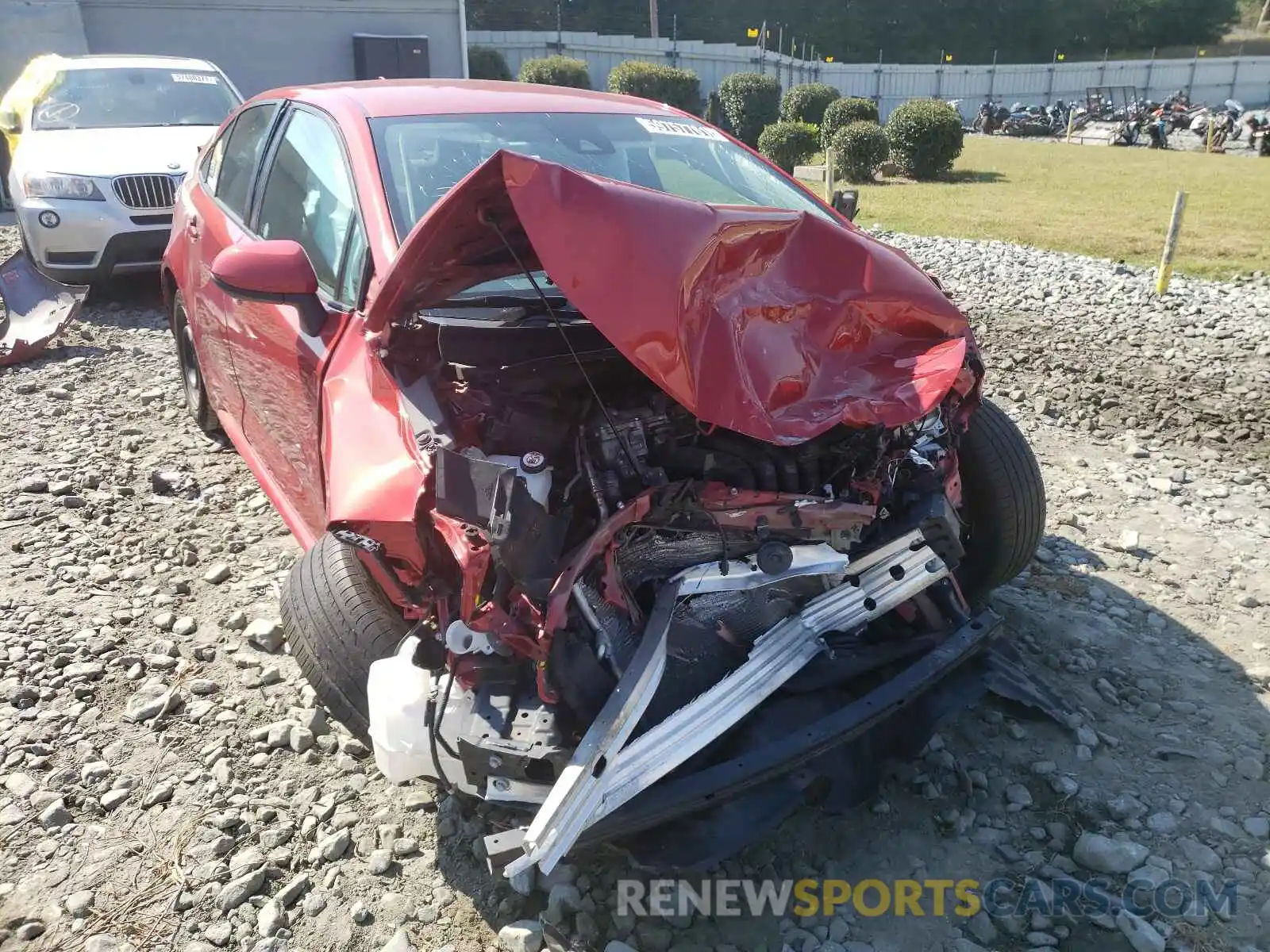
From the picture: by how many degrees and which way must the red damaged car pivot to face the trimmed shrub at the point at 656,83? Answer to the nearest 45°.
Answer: approximately 135° to its left

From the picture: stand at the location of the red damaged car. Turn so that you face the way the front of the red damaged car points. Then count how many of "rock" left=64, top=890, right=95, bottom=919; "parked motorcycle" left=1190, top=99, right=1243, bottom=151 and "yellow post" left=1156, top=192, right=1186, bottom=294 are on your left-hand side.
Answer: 2

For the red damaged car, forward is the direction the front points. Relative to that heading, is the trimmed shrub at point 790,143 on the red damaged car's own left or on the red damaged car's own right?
on the red damaged car's own left

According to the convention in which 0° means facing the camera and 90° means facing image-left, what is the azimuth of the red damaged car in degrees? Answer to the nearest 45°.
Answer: approximately 315°

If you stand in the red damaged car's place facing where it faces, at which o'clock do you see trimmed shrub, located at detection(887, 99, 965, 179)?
The trimmed shrub is roughly at 8 o'clock from the red damaged car.

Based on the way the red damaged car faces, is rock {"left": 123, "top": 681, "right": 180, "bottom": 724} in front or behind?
in front

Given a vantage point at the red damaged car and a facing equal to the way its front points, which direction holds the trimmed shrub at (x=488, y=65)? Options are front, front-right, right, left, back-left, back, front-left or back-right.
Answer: back-left

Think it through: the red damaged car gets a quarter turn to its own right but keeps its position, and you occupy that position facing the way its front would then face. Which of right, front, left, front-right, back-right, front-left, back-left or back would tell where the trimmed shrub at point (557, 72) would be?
back-right

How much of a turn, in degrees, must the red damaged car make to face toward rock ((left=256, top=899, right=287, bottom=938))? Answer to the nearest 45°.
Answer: approximately 90° to its right

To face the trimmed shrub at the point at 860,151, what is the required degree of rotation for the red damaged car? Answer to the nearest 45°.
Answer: approximately 135° to its left

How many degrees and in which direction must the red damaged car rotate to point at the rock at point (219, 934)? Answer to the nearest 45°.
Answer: approximately 90° to its right
